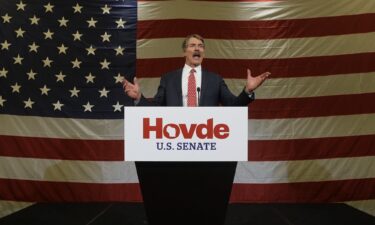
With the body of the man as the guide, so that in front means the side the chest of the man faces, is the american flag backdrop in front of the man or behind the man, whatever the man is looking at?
behind

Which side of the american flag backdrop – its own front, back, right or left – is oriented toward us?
front

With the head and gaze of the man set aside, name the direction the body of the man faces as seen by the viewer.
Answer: toward the camera

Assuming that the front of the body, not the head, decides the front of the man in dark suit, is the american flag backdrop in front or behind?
behind

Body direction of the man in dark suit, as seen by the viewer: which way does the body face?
toward the camera

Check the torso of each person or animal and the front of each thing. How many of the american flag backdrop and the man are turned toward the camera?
2

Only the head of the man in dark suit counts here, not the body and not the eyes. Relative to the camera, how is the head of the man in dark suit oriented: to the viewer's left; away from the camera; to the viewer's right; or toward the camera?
toward the camera

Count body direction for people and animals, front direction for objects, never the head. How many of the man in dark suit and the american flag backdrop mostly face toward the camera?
2
